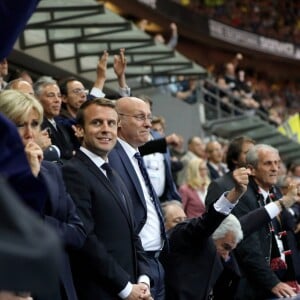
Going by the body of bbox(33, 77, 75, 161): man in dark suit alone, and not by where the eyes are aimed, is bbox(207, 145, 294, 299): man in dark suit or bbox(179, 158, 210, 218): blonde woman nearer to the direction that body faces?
the man in dark suit

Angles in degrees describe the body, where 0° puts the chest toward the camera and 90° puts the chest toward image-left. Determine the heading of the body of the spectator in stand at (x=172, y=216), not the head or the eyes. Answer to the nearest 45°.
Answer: approximately 315°

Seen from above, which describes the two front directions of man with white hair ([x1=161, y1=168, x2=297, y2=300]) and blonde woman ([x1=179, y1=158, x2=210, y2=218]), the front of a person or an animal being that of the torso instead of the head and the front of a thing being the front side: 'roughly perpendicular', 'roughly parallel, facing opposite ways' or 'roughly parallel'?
roughly parallel

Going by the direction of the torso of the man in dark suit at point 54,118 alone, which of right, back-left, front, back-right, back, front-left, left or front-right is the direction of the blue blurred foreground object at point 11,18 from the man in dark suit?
front-right

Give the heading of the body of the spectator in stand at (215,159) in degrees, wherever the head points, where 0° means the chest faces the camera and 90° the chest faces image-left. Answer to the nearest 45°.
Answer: approximately 315°

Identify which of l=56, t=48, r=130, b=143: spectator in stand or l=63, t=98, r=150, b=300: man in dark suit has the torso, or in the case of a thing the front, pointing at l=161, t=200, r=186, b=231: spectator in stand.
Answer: l=56, t=48, r=130, b=143: spectator in stand

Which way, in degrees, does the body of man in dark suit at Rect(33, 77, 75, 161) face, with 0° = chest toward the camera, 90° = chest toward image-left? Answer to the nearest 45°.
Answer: approximately 315°

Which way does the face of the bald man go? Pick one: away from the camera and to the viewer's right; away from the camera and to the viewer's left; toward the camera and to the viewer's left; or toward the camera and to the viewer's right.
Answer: toward the camera and to the viewer's right

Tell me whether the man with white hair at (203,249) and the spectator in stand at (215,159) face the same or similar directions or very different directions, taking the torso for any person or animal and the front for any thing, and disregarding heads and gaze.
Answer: same or similar directions

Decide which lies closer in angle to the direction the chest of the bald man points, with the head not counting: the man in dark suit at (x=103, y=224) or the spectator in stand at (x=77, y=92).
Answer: the man in dark suit

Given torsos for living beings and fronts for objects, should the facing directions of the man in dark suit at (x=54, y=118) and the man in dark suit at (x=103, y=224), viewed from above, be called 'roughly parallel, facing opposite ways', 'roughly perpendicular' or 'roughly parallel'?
roughly parallel

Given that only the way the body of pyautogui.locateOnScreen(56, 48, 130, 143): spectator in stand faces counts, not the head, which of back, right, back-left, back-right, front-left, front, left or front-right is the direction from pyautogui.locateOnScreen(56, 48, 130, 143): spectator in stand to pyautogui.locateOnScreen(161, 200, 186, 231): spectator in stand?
front

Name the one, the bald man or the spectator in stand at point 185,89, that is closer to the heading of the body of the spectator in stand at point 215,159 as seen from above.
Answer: the bald man

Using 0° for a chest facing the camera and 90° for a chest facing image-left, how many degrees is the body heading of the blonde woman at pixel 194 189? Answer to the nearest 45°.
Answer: approximately 315°
